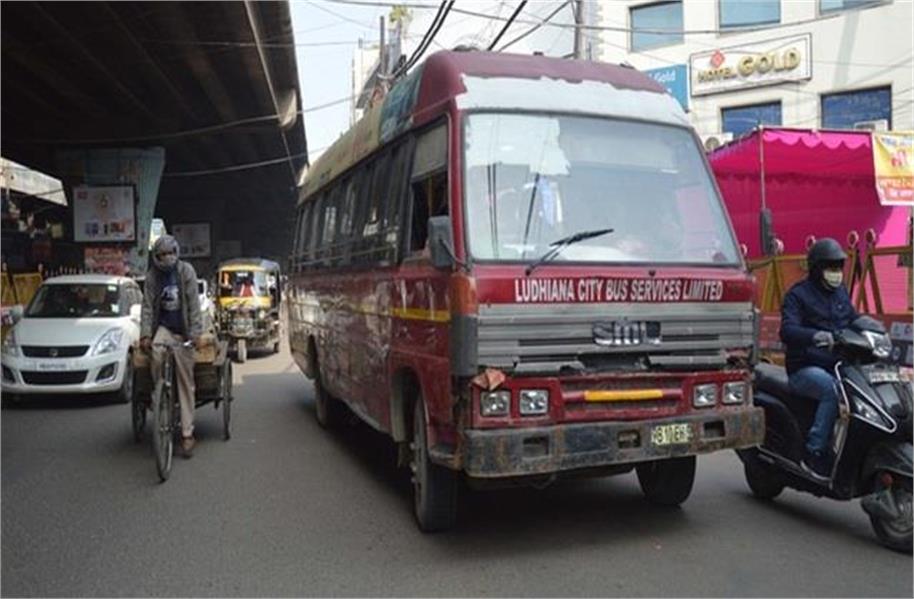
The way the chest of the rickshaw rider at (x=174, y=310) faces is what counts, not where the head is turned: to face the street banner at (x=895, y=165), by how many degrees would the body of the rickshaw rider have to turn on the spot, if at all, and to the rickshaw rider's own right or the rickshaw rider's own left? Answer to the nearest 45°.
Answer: approximately 90° to the rickshaw rider's own left

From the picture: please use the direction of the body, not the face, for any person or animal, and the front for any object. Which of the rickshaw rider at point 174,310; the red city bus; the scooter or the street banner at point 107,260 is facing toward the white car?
the street banner

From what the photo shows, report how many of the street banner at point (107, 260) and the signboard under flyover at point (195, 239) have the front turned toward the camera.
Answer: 2

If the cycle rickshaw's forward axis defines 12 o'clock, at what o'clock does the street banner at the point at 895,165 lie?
The street banner is roughly at 9 o'clock from the cycle rickshaw.

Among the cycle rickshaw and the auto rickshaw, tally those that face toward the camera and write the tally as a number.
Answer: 2

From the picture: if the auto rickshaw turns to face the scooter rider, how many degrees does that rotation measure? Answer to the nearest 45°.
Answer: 0° — it already faces them
